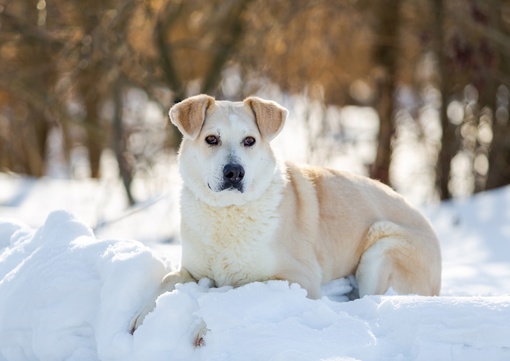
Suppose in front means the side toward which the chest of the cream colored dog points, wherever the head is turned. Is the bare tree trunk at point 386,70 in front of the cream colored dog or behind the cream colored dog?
behind

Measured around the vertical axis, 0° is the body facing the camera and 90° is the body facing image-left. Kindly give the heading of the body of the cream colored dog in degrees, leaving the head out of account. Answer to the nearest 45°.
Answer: approximately 45°

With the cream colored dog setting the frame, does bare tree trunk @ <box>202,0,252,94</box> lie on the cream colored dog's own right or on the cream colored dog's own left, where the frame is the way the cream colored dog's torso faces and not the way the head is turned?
on the cream colored dog's own right
